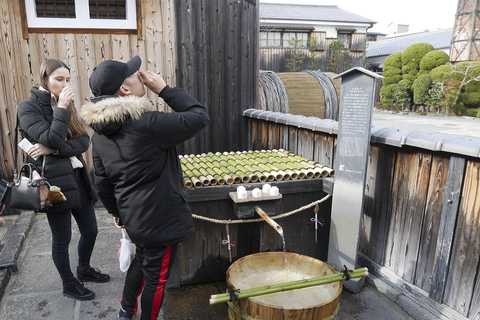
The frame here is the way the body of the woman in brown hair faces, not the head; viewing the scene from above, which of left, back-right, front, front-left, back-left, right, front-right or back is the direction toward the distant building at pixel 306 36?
left

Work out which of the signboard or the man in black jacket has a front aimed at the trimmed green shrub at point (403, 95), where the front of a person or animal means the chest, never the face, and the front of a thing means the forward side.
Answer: the man in black jacket

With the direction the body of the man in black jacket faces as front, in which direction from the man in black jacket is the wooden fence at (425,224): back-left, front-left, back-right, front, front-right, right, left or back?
front-right

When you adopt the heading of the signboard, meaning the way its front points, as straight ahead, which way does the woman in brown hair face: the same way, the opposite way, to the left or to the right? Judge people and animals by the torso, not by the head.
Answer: to the left

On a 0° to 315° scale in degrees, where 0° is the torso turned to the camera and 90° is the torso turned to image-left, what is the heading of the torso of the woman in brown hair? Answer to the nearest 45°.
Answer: approximately 315°

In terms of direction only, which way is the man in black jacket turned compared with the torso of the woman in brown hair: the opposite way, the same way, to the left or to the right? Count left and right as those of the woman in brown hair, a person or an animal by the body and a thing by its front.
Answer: to the left

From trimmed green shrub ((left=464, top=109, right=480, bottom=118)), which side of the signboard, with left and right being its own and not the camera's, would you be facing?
back

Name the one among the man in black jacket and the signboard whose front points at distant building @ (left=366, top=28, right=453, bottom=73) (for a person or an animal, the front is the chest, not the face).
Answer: the man in black jacket

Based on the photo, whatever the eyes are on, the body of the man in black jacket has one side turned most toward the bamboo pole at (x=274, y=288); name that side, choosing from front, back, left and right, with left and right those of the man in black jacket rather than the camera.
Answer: right

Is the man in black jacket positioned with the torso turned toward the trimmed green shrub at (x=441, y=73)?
yes

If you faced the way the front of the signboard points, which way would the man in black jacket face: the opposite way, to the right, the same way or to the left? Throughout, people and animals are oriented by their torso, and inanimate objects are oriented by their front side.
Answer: the opposite way

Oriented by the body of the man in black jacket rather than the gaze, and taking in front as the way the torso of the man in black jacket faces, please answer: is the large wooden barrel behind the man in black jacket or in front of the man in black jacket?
in front

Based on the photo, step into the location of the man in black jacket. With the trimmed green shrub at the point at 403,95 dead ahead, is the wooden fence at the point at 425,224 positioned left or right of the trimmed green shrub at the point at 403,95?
right

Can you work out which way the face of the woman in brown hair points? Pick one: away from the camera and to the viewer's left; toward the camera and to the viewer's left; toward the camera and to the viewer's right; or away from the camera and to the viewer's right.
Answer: toward the camera and to the viewer's right
